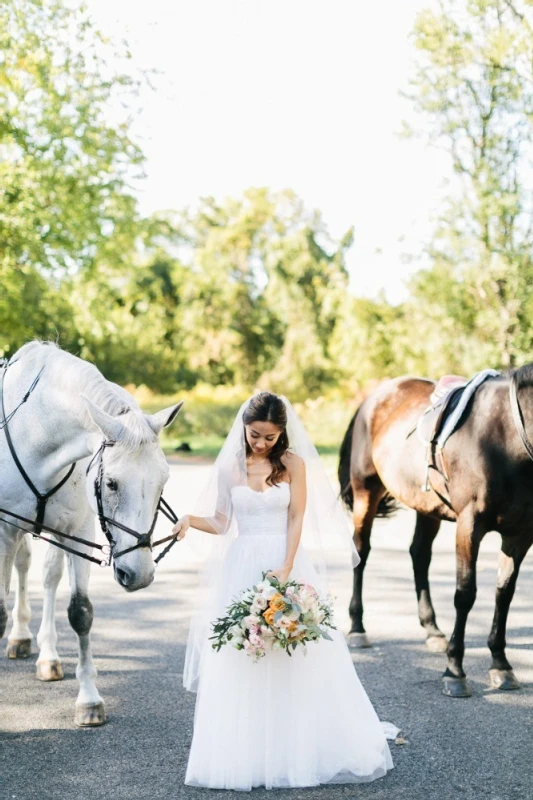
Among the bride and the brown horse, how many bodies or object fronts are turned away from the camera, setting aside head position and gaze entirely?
0

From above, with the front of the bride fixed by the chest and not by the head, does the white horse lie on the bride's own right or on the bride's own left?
on the bride's own right

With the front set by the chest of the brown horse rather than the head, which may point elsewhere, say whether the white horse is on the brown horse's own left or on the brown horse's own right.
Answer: on the brown horse's own right

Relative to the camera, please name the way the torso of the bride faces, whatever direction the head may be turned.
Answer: toward the camera

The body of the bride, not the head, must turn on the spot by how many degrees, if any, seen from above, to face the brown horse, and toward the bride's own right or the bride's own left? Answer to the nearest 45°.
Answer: approximately 135° to the bride's own left

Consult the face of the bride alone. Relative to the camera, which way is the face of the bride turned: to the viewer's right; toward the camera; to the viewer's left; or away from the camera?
toward the camera

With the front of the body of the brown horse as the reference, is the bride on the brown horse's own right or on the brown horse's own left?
on the brown horse's own right

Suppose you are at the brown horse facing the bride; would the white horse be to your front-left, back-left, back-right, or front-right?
front-right

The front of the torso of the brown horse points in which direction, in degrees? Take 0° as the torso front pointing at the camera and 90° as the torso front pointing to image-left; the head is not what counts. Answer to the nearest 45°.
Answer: approximately 315°
